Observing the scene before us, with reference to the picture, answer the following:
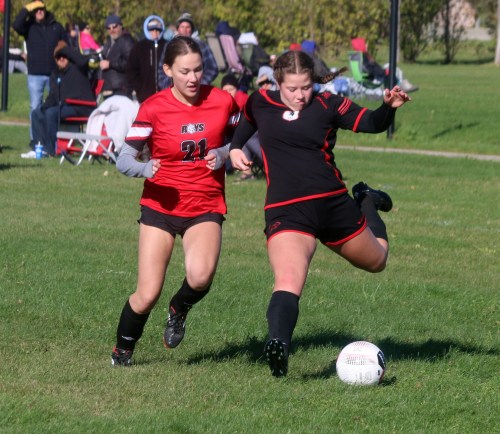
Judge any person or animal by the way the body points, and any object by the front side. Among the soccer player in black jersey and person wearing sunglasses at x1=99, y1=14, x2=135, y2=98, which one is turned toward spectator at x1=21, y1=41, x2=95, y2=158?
the person wearing sunglasses

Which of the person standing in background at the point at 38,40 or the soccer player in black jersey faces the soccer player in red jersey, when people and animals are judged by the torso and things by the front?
the person standing in background

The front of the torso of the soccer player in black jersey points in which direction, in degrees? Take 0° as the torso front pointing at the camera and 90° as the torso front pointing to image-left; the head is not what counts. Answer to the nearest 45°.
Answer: approximately 0°

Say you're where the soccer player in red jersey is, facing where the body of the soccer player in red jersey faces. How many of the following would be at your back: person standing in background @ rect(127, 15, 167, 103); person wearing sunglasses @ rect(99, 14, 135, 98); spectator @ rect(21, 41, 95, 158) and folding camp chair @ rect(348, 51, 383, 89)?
4

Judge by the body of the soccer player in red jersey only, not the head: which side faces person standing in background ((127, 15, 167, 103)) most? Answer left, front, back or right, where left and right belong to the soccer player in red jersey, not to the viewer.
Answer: back

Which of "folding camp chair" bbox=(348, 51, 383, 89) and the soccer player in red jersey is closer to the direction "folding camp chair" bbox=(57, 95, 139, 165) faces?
the soccer player in red jersey

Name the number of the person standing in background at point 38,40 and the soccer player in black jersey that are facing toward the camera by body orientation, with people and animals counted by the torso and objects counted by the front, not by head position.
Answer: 2

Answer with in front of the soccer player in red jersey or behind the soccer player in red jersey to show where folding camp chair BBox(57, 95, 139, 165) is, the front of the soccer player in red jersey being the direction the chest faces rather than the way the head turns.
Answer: behind

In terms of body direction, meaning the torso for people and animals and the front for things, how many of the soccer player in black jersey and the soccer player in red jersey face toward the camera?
2
